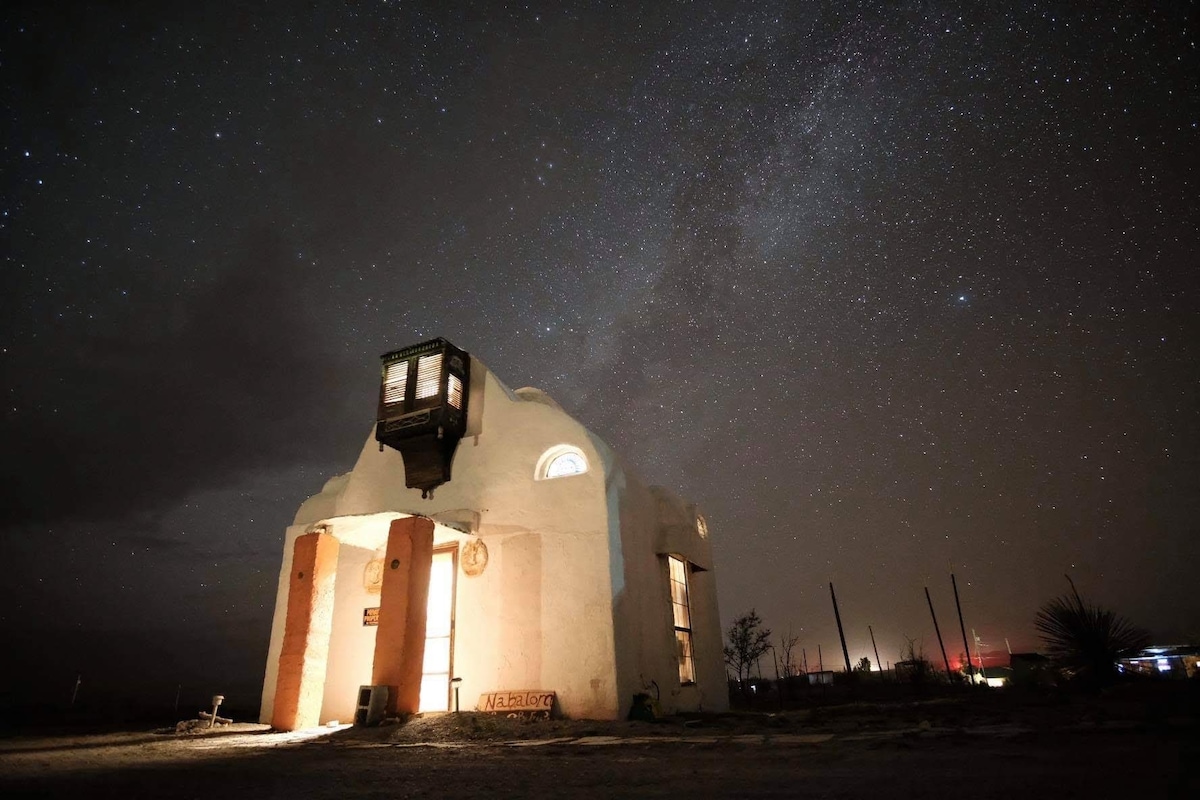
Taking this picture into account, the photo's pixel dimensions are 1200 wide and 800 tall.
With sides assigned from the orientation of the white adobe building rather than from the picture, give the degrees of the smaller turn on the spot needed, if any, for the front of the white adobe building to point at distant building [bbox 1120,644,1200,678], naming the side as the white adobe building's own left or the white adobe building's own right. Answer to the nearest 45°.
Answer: approximately 180°

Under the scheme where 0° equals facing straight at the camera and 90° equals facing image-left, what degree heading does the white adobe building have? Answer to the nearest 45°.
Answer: approximately 45°
